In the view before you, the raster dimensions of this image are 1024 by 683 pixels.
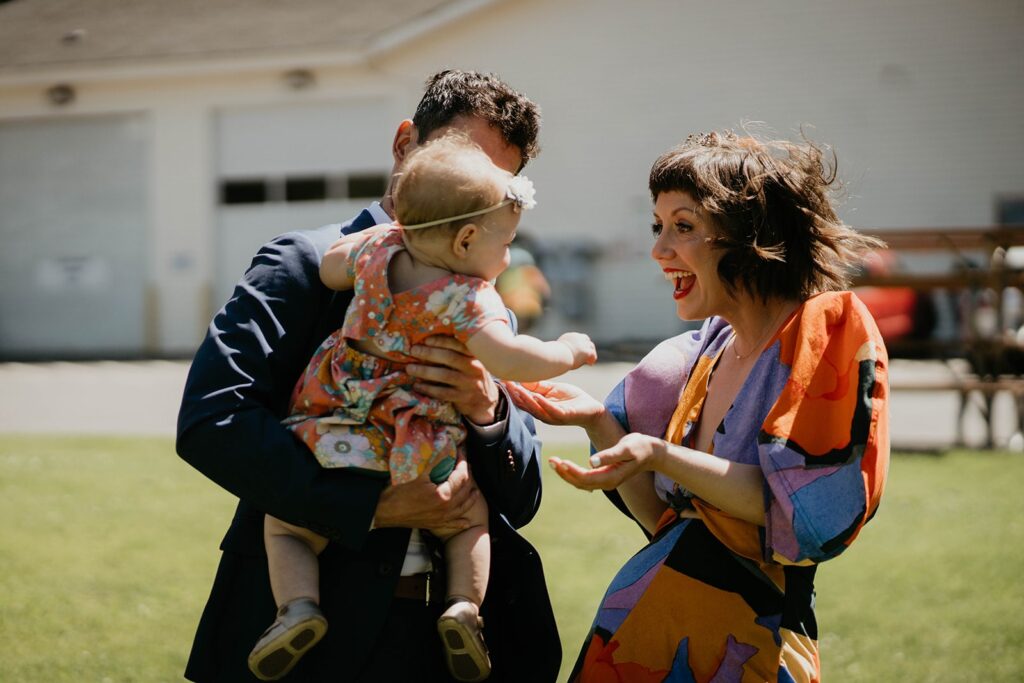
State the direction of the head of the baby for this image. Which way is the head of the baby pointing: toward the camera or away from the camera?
away from the camera

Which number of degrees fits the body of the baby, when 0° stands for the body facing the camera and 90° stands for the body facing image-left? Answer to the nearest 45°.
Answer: approximately 225°

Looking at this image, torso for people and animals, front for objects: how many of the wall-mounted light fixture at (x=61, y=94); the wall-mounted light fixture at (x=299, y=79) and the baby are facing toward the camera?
2

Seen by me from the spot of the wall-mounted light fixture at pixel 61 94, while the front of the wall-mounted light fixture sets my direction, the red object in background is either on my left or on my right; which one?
on my left

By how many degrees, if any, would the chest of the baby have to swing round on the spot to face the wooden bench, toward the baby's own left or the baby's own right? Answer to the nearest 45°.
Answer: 0° — they already face it

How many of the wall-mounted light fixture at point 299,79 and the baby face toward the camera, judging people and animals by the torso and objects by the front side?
1

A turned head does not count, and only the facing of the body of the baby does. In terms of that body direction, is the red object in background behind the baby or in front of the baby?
in front

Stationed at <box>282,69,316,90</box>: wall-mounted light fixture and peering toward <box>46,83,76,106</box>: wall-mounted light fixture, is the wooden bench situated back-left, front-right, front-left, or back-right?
back-left

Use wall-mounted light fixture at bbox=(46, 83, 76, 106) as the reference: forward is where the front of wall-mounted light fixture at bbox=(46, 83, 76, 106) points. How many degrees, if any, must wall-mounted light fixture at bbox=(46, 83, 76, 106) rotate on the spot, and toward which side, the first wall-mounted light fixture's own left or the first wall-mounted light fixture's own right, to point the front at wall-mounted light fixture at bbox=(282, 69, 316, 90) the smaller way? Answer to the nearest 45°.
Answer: approximately 45° to the first wall-mounted light fixture's own left

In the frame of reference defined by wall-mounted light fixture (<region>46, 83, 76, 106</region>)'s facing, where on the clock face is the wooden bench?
The wooden bench is roughly at 11 o'clock from the wall-mounted light fixture.

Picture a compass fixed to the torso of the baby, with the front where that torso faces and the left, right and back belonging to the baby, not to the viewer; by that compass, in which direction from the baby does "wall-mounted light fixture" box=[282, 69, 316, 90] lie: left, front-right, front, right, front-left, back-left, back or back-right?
front-left

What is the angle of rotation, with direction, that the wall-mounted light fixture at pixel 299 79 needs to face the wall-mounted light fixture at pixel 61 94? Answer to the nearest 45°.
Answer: approximately 90° to its right

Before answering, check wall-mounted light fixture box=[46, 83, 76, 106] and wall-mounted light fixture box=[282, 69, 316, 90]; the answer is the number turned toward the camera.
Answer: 2
